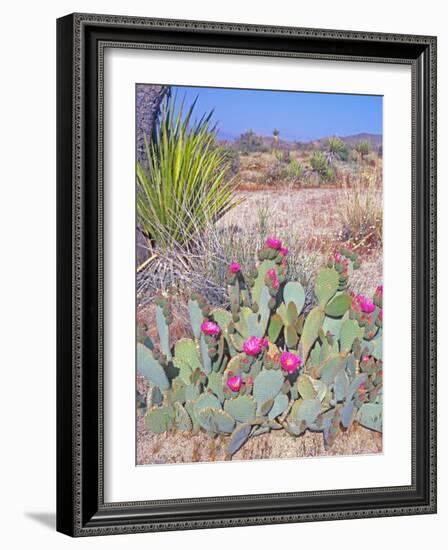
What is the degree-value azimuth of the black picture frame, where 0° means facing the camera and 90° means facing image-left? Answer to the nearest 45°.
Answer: approximately 315°
